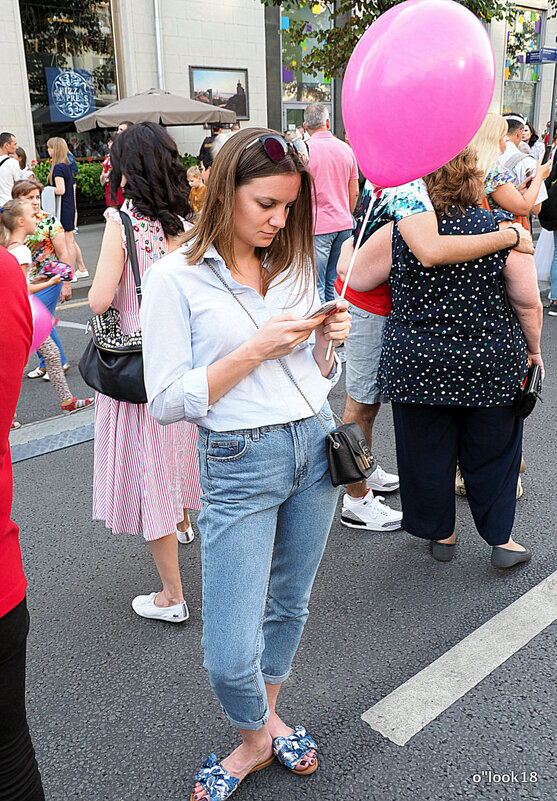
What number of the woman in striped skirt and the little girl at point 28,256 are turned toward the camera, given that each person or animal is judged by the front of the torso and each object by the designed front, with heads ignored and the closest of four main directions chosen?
0

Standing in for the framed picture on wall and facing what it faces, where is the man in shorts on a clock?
The man in shorts is roughly at 12 o'clock from the framed picture on wall.

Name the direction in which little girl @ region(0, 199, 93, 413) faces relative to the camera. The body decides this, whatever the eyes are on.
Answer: to the viewer's right

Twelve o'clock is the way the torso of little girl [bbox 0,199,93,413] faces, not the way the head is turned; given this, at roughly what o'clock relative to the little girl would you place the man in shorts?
The man in shorts is roughly at 2 o'clock from the little girl.

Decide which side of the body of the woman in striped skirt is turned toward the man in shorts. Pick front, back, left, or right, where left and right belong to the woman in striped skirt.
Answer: right

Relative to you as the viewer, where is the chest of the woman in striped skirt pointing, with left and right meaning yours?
facing away from the viewer and to the left of the viewer

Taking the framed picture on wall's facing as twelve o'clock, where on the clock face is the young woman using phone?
The young woman using phone is roughly at 12 o'clock from the framed picture on wall.

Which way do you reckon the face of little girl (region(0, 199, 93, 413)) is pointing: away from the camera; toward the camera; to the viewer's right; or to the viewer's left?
to the viewer's right

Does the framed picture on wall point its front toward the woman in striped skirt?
yes

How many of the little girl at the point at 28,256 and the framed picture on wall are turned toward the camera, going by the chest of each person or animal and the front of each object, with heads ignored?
1

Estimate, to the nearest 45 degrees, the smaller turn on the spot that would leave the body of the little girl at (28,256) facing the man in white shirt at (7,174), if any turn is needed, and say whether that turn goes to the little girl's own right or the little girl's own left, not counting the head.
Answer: approximately 90° to the little girl's own left

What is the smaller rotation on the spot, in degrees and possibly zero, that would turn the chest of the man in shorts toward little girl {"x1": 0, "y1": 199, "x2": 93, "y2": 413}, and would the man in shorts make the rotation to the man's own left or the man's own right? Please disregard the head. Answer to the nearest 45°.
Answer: approximately 135° to the man's own left

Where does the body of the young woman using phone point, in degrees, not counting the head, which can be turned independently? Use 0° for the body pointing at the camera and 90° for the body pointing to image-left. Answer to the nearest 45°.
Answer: approximately 315°
